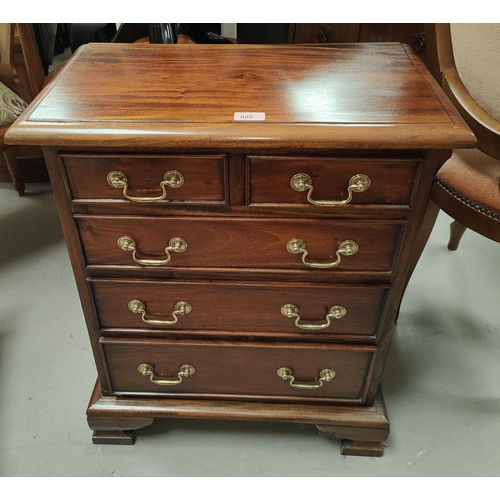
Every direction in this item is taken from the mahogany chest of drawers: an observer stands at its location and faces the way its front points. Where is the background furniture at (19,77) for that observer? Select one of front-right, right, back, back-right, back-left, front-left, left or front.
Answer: back-right

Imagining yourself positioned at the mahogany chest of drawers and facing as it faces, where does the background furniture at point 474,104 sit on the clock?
The background furniture is roughly at 8 o'clock from the mahogany chest of drawers.

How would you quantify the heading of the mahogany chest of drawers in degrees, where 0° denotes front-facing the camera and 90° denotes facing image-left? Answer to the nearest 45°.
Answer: approximately 0°
